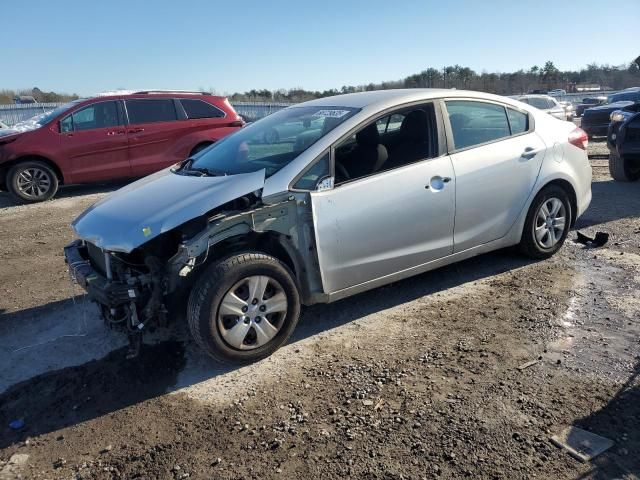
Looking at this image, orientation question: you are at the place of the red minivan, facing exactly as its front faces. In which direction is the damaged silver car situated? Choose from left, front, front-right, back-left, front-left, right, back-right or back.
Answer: left

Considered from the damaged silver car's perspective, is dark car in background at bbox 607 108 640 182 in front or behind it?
behind

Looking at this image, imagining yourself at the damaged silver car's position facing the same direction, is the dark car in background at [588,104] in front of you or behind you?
behind

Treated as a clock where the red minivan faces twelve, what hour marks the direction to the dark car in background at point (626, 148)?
The dark car in background is roughly at 7 o'clock from the red minivan.

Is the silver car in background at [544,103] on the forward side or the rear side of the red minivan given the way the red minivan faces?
on the rear side

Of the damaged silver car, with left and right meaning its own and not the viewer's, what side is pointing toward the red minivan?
right

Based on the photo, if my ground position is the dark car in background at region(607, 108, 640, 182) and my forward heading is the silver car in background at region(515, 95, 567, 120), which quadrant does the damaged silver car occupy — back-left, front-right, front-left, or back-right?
back-left

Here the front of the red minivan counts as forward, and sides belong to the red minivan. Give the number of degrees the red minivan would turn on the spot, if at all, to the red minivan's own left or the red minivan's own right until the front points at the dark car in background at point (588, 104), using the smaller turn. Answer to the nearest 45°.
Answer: approximately 135° to the red minivan's own right

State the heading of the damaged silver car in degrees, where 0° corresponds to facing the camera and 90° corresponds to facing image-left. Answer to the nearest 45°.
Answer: approximately 45°

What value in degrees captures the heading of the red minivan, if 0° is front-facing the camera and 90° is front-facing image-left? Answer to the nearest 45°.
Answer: approximately 90°

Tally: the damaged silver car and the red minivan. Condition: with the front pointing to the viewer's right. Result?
0
